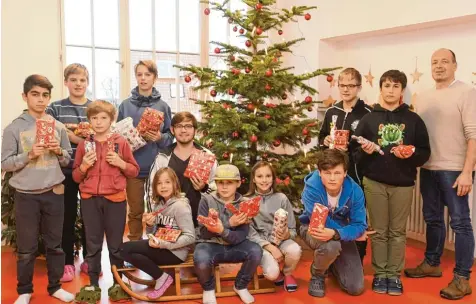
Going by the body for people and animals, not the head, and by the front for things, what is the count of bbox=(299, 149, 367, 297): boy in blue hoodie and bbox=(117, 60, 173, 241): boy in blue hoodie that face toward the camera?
2

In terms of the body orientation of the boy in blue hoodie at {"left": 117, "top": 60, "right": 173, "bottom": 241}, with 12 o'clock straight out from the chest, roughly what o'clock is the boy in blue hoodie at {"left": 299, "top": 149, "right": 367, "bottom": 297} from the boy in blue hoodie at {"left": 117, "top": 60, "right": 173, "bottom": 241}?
the boy in blue hoodie at {"left": 299, "top": 149, "right": 367, "bottom": 297} is roughly at 10 o'clock from the boy in blue hoodie at {"left": 117, "top": 60, "right": 173, "bottom": 241}.

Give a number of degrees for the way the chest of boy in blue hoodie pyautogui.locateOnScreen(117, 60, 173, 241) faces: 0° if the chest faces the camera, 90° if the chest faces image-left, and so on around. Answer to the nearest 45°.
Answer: approximately 0°

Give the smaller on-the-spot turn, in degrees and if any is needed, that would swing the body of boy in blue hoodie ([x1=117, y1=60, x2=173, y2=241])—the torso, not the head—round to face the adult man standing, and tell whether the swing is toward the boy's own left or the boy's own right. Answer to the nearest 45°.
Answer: approximately 45° to the boy's own left

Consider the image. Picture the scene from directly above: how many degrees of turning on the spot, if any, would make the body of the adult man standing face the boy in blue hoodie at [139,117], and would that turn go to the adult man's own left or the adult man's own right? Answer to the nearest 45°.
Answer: approximately 45° to the adult man's own right

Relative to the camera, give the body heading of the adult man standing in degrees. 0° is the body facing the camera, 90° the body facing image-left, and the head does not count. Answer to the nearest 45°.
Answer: approximately 45°

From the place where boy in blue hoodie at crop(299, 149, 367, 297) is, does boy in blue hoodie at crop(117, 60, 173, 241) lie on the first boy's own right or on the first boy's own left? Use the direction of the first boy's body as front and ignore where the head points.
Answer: on the first boy's own right
